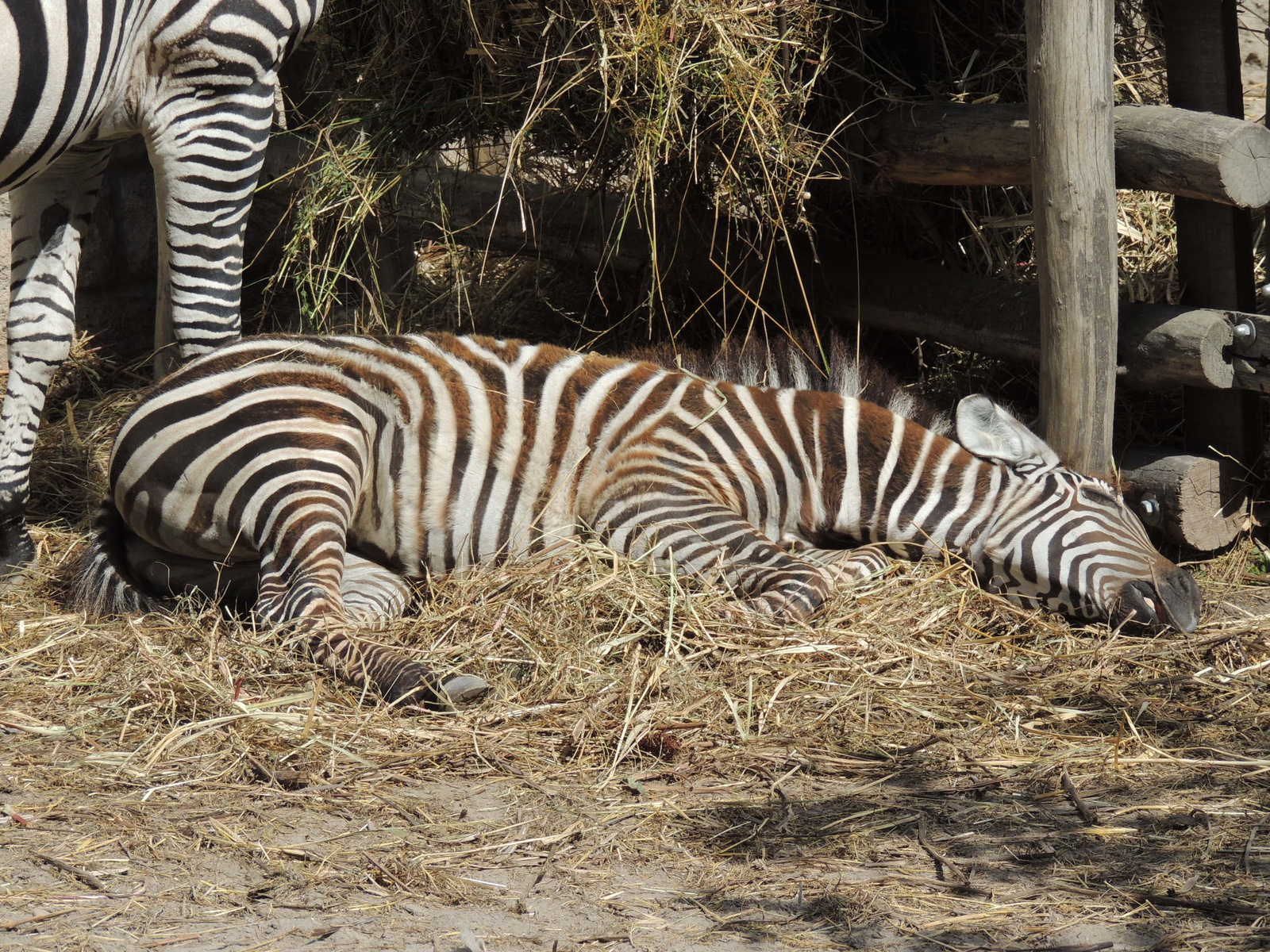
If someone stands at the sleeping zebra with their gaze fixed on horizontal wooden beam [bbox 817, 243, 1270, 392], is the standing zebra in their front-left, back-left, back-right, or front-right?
back-left

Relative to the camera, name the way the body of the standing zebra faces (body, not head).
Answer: to the viewer's right

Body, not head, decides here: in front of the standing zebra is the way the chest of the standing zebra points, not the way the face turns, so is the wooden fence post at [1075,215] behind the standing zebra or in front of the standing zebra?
in front

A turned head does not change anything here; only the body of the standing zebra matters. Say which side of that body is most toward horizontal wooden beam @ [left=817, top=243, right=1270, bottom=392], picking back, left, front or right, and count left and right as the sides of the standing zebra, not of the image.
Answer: front
